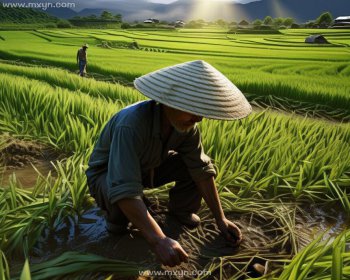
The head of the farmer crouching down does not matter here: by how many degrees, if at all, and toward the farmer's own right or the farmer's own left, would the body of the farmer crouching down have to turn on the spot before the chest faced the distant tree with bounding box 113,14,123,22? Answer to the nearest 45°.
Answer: approximately 135° to the farmer's own left

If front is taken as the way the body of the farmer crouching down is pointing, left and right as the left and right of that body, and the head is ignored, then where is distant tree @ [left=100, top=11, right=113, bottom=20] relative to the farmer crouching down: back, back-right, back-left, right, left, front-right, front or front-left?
back-left

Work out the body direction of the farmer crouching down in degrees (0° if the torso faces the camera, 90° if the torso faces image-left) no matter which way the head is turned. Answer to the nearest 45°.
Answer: approximately 315°

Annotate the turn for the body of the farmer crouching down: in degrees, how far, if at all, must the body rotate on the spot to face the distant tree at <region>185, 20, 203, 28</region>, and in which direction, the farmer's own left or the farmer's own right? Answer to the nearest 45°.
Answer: approximately 135° to the farmer's own left

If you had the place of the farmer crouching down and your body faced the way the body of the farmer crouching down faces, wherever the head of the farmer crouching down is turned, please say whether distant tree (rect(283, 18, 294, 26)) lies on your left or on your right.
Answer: on your left

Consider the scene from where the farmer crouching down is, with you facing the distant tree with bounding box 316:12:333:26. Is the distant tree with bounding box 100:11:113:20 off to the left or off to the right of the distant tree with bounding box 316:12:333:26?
left

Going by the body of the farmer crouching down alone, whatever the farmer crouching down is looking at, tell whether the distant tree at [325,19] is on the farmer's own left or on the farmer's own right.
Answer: on the farmer's own left
